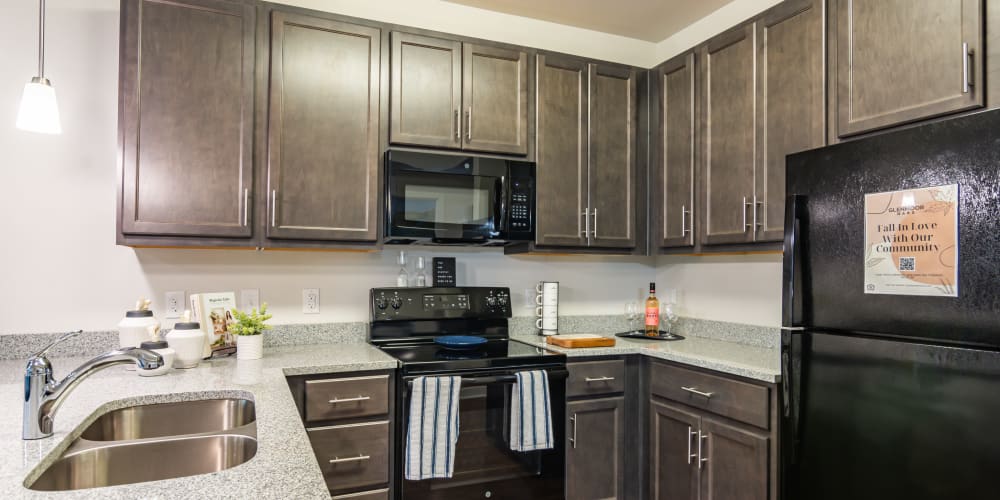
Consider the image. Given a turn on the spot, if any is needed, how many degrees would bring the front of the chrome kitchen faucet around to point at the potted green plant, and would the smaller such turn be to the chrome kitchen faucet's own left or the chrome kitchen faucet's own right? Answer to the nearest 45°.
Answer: approximately 45° to the chrome kitchen faucet's own left

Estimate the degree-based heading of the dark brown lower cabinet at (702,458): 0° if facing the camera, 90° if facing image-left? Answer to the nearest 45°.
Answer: approximately 45°

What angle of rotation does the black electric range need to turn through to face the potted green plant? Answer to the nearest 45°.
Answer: approximately 90° to its right

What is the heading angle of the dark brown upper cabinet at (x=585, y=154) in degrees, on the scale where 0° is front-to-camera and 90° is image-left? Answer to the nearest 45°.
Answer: approximately 315°

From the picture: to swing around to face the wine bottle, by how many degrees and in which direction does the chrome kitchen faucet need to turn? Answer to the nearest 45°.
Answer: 0° — it already faces it

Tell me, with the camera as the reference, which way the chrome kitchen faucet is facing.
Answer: facing to the right of the viewer

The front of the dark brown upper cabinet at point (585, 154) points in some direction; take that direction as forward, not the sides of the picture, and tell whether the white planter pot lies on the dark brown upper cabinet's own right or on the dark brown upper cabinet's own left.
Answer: on the dark brown upper cabinet's own right

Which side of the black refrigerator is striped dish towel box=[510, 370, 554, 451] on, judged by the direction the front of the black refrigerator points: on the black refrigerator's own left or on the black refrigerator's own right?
on the black refrigerator's own right

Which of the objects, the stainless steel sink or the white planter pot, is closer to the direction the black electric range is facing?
the stainless steel sink
